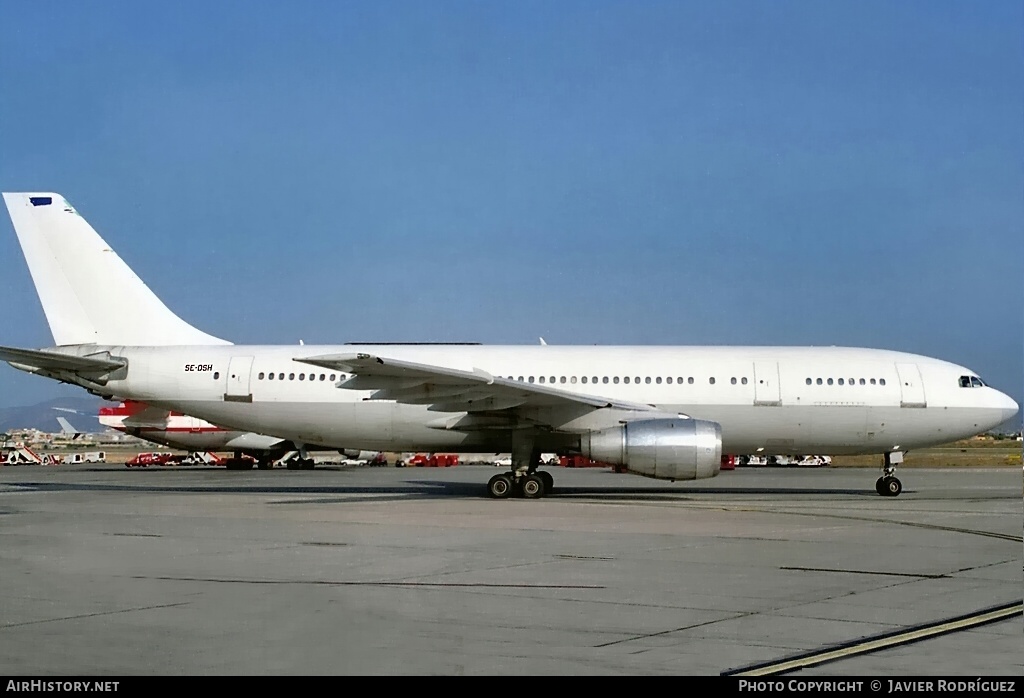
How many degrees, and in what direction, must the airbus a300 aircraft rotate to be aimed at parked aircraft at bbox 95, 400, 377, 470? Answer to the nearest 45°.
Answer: approximately 135° to its left

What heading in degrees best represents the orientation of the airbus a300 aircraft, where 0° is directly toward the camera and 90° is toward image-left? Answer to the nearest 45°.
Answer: approximately 270°
